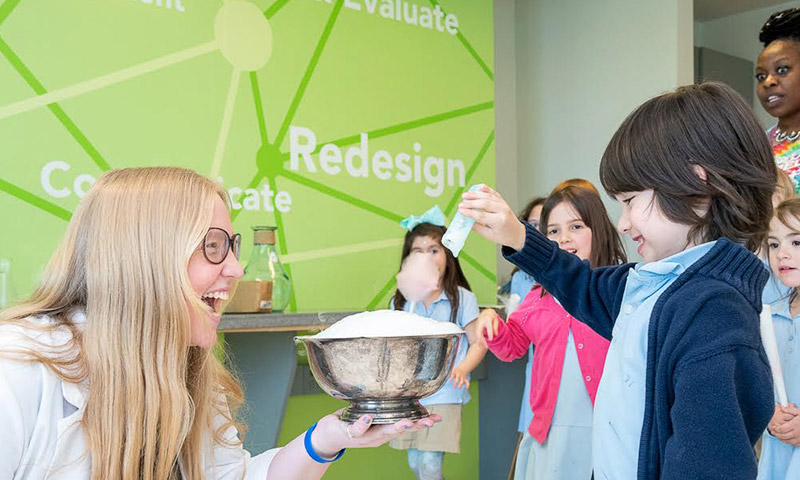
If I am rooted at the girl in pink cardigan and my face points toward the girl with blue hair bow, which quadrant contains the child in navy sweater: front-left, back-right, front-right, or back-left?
back-left

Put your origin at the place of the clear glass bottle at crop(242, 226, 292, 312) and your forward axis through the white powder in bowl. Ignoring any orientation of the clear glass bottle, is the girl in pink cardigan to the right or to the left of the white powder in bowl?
left

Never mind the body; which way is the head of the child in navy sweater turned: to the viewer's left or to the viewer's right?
to the viewer's left

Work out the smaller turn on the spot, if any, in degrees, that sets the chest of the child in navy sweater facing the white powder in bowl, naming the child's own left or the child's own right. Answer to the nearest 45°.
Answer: approximately 45° to the child's own left

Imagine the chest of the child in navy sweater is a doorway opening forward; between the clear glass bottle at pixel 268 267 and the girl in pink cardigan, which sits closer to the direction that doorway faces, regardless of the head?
the clear glass bottle

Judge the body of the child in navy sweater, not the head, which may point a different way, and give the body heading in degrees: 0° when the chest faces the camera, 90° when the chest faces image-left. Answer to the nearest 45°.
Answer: approximately 90°

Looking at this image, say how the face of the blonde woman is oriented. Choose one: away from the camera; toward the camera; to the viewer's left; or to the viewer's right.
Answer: to the viewer's right

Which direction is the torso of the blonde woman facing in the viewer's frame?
to the viewer's right

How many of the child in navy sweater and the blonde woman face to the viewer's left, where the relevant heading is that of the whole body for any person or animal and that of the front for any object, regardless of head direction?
1
